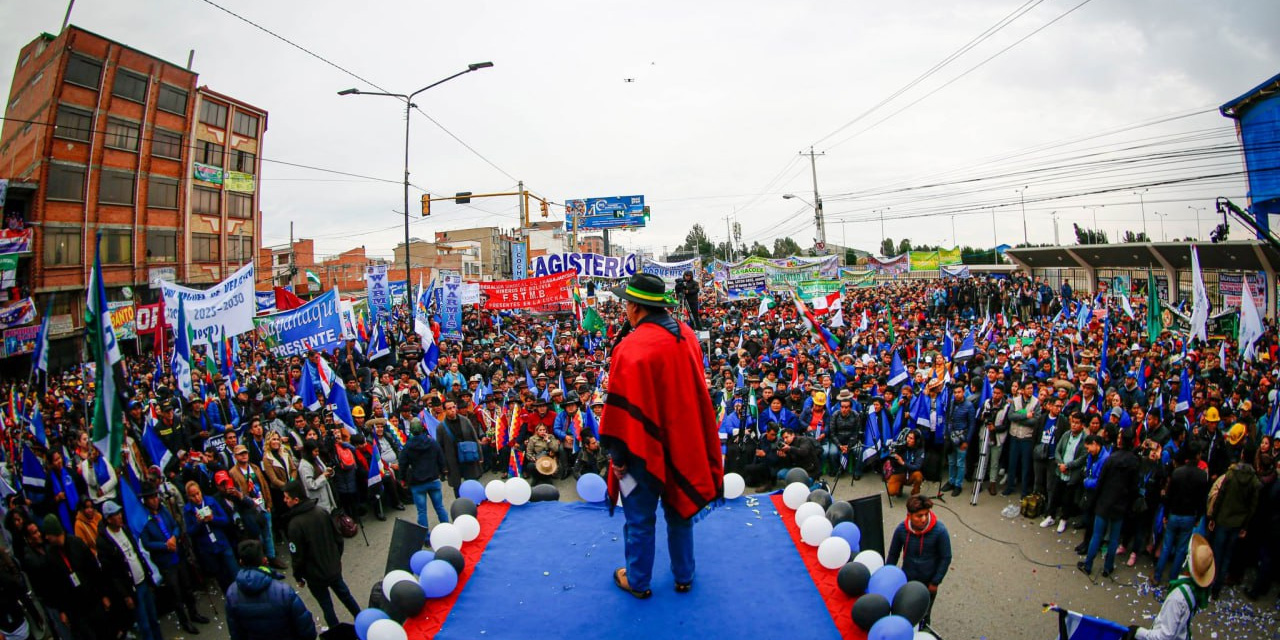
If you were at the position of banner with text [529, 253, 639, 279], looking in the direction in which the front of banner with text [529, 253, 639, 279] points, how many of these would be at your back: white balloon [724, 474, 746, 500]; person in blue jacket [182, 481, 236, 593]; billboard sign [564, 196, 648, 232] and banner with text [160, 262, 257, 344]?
1

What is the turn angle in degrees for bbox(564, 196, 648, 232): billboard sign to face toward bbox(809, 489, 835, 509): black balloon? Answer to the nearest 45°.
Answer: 0° — it already faces it

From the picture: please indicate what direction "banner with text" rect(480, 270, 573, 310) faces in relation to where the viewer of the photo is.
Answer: facing the viewer

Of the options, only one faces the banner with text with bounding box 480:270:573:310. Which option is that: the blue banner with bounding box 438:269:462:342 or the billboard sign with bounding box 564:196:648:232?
the billboard sign

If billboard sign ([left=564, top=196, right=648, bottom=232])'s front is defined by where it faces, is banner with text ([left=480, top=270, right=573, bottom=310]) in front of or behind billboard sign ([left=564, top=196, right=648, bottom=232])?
in front

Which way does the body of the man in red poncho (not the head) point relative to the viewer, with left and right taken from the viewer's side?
facing away from the viewer and to the left of the viewer

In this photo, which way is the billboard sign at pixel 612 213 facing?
toward the camera

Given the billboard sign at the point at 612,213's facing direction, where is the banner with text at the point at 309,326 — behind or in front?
in front

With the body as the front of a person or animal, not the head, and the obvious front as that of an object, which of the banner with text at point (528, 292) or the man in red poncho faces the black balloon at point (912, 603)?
the banner with text

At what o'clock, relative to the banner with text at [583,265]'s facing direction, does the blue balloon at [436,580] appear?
The blue balloon is roughly at 12 o'clock from the banner with text.

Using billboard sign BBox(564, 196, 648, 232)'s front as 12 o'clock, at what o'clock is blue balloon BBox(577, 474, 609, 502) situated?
The blue balloon is roughly at 12 o'clock from the billboard sign.

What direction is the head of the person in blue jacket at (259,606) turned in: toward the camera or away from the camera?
away from the camera

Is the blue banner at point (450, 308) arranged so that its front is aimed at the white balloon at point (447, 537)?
yes

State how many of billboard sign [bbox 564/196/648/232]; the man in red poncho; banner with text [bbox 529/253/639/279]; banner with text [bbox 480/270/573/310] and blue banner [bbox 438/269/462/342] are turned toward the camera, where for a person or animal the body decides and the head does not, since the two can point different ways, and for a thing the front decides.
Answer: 4
